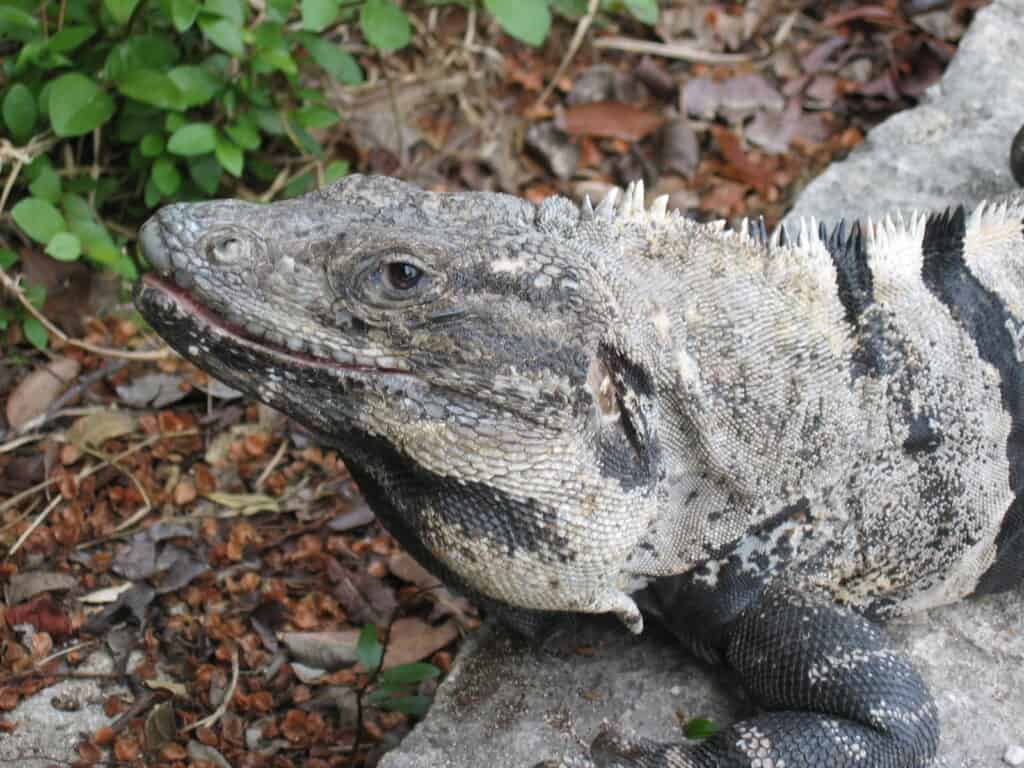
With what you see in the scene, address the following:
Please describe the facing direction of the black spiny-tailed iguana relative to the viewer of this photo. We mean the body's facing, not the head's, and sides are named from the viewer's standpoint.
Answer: facing to the left of the viewer

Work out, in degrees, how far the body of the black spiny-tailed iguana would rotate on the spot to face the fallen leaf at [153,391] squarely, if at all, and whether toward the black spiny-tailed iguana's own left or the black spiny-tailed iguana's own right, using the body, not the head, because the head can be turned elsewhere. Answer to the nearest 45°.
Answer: approximately 45° to the black spiny-tailed iguana's own right

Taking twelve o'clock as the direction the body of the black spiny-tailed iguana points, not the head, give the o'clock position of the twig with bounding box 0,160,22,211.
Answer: The twig is roughly at 1 o'clock from the black spiny-tailed iguana.

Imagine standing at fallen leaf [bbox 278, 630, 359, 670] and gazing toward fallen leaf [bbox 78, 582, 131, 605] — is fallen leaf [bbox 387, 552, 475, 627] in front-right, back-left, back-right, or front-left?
back-right

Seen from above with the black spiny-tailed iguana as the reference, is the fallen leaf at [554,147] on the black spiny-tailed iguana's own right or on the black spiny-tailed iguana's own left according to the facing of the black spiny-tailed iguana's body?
on the black spiny-tailed iguana's own right

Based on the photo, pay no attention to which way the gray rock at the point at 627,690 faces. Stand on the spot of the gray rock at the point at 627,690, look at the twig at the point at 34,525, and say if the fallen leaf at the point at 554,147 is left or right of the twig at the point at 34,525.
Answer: right

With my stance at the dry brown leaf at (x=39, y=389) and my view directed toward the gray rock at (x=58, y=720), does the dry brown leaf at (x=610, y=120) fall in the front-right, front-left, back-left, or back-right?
back-left

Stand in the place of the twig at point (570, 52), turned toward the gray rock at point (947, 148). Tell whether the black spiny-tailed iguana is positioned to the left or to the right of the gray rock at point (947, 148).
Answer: right

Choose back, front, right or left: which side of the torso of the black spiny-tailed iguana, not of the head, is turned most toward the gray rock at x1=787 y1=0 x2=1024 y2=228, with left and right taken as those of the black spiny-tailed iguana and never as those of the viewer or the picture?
right

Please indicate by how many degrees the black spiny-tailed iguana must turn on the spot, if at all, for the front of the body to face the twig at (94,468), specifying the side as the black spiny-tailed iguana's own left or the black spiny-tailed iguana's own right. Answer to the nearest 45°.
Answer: approximately 45° to the black spiny-tailed iguana's own right

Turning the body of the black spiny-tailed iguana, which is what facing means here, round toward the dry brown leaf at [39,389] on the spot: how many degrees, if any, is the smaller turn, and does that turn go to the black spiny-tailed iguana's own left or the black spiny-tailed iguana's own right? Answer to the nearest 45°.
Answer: approximately 45° to the black spiny-tailed iguana's own right

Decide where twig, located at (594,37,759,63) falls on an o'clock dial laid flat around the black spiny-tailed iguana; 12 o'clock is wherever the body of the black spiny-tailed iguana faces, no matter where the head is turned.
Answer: The twig is roughly at 3 o'clock from the black spiny-tailed iguana.
